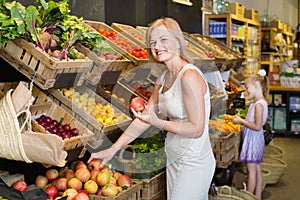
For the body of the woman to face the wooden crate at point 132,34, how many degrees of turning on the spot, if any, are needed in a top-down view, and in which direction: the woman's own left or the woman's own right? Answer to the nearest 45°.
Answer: approximately 135° to the woman's own right

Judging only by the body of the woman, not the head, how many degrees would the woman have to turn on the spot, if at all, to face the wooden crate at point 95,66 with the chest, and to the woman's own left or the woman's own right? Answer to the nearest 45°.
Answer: approximately 90° to the woman's own right

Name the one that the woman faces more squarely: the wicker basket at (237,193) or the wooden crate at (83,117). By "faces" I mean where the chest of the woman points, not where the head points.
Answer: the wooden crate

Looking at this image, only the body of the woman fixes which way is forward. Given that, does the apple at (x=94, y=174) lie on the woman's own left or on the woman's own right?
on the woman's own right

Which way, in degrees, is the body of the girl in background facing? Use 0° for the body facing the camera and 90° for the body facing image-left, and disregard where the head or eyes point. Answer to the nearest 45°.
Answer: approximately 90°

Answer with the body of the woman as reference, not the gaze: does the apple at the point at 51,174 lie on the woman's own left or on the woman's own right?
on the woman's own right

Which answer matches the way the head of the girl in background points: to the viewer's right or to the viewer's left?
to the viewer's left

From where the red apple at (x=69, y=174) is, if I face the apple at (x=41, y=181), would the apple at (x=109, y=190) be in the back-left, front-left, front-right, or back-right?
back-left
